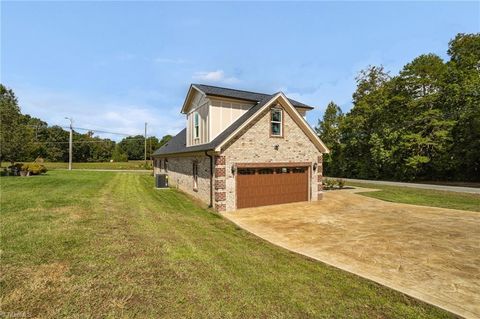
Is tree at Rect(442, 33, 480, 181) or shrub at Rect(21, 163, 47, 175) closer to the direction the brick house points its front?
the tree

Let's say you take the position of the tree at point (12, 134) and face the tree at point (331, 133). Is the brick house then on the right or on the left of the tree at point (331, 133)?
right

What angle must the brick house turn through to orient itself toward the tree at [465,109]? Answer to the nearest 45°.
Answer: approximately 90° to its left

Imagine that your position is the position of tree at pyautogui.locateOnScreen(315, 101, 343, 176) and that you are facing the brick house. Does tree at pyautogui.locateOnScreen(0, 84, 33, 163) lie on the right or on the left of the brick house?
right

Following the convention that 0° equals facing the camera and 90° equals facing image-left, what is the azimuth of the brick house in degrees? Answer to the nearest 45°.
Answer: approximately 315°

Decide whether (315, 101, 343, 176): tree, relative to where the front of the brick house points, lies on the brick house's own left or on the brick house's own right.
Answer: on the brick house's own left

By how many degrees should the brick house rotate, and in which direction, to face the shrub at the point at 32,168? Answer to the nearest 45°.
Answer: approximately 180°

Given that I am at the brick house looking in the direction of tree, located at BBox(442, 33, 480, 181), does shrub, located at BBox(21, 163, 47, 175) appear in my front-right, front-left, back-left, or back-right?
back-left

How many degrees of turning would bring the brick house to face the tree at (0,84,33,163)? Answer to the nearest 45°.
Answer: approximately 180°
